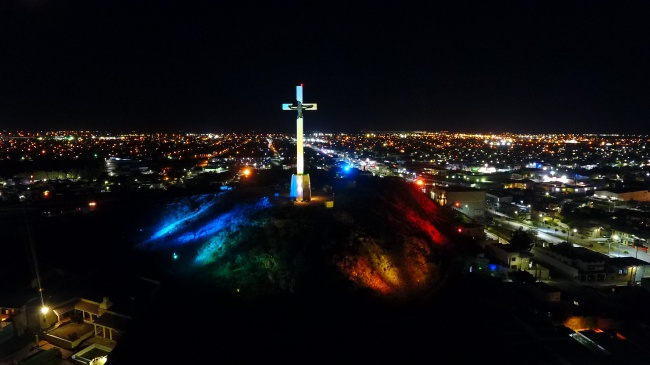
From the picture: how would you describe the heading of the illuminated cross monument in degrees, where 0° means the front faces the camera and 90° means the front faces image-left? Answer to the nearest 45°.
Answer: approximately 0°
